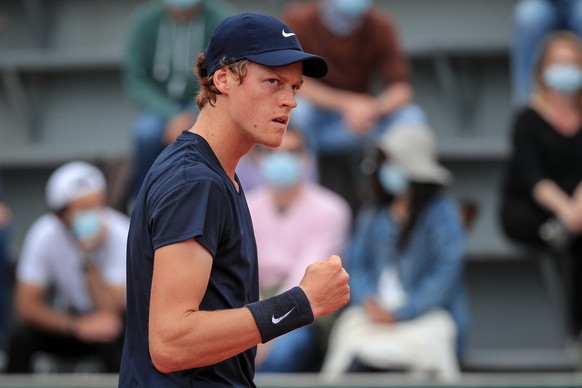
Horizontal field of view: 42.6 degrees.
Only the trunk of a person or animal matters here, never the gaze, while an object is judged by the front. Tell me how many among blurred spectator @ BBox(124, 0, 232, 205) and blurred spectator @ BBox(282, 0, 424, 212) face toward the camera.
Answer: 2

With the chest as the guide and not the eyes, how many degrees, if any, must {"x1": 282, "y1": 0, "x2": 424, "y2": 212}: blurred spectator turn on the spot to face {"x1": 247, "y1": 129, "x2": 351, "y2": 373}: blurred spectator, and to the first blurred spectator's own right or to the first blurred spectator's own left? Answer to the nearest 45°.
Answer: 0° — they already face them

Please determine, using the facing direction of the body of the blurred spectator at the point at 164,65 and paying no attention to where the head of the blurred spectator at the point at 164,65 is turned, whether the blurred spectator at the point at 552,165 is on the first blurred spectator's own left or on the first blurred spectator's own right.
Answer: on the first blurred spectator's own left

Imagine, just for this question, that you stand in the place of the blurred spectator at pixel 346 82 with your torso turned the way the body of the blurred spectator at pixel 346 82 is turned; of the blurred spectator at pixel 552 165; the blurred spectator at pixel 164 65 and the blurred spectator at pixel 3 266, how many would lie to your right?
2

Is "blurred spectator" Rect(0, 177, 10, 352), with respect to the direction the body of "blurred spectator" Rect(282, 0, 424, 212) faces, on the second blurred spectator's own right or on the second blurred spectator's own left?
on the second blurred spectator's own right

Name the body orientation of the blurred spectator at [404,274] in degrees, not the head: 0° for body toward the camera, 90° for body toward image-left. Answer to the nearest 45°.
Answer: approximately 45°

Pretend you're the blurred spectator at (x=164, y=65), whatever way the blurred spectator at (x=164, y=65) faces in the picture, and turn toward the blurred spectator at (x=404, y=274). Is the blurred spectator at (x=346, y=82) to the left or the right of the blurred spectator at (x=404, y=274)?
left
